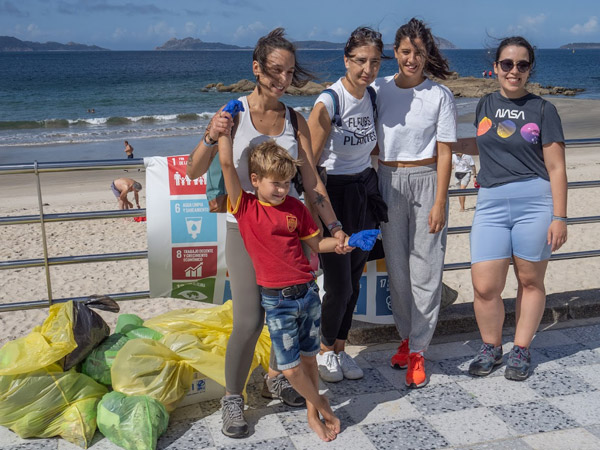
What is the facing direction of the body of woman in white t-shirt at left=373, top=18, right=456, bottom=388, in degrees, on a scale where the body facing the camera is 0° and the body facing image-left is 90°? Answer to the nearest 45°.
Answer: approximately 0°

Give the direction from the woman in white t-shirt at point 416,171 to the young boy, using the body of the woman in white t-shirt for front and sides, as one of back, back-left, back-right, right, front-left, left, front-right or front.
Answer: front-right

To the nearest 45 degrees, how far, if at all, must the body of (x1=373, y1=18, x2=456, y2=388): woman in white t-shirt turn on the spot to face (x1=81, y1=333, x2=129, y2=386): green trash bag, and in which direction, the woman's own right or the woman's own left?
approximately 45° to the woman's own right

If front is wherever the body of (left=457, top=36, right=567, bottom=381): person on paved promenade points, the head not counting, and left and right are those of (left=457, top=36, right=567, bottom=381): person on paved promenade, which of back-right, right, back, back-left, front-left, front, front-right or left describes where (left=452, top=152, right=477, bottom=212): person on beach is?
back

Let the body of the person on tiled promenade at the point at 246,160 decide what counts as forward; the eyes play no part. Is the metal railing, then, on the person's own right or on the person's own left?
on the person's own right

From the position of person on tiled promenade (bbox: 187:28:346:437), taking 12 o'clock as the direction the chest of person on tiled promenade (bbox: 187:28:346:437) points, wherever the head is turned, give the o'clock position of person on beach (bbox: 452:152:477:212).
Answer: person on beach (bbox: 452:152:477:212) is roughly at 7 o'clock from person on tiled promenade (bbox: 187:28:346:437).

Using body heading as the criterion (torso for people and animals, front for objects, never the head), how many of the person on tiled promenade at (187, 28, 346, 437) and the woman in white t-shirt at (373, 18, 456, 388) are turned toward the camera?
2

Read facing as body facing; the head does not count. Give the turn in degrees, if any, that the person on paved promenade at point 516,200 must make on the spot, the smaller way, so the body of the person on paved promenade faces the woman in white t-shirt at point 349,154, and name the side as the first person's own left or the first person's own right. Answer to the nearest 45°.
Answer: approximately 45° to the first person's own right
